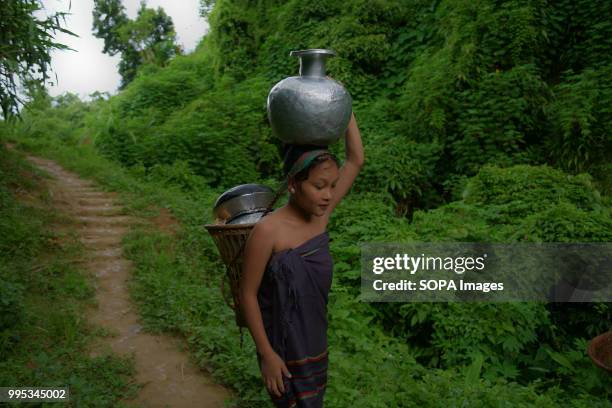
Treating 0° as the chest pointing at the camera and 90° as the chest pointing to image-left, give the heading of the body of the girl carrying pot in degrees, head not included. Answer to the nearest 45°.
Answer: approximately 315°

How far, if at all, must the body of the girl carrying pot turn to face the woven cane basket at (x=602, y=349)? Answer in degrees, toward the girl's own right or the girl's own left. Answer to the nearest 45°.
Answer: approximately 90° to the girl's own left
